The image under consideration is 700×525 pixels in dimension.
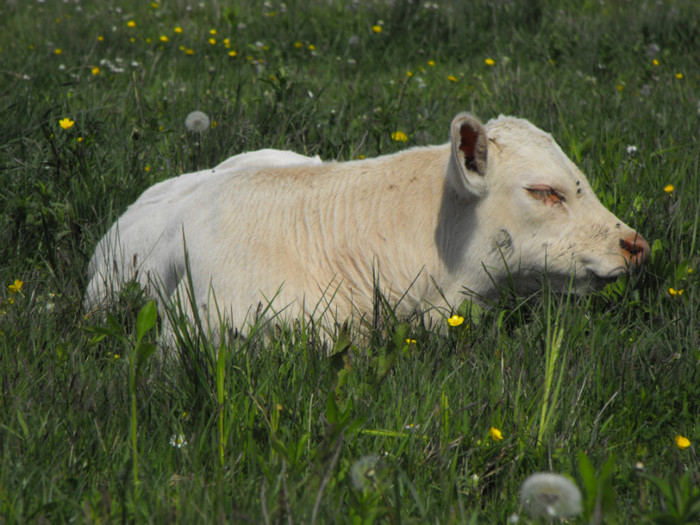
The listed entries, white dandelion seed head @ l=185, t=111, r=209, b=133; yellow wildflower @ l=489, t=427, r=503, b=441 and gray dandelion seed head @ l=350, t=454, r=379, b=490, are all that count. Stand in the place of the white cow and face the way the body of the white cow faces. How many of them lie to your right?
2

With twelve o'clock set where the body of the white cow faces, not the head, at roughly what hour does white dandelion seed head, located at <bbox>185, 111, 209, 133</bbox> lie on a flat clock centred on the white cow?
The white dandelion seed head is roughly at 8 o'clock from the white cow.

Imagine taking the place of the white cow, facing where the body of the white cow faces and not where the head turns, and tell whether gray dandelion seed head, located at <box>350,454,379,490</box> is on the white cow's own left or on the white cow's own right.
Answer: on the white cow's own right

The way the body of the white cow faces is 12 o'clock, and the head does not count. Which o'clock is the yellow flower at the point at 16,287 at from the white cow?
The yellow flower is roughly at 6 o'clock from the white cow.

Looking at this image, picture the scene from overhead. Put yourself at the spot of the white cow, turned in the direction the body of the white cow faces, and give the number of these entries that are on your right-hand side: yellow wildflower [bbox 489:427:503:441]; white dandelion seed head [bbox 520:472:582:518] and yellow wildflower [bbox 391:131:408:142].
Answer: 2

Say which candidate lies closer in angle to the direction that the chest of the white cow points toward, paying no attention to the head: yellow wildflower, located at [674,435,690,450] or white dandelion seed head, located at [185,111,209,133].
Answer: the yellow wildflower

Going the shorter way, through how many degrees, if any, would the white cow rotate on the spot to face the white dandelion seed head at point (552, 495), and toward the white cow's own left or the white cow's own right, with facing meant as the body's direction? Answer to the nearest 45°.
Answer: approximately 90° to the white cow's own right

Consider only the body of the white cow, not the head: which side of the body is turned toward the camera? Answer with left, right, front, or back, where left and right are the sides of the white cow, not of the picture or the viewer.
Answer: right

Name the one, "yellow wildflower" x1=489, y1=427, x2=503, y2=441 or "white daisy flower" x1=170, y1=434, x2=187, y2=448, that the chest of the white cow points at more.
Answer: the yellow wildflower

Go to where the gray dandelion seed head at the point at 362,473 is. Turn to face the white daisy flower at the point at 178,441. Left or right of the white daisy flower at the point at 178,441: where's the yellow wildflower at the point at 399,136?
right

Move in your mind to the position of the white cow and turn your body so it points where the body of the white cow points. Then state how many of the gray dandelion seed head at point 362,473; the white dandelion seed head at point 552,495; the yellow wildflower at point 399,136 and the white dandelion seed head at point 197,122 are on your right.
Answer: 2
